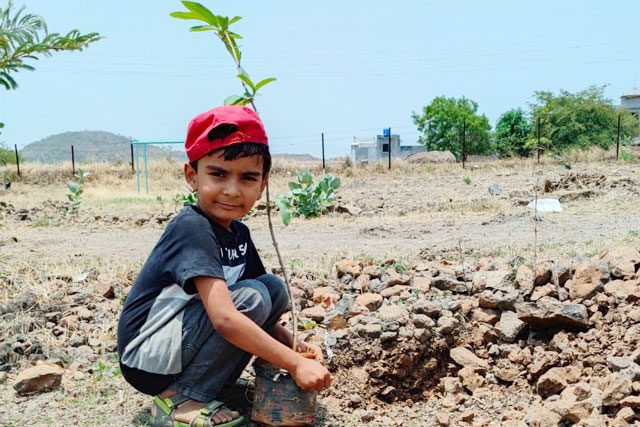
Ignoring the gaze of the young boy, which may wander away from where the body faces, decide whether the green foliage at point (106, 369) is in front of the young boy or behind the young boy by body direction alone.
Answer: behind

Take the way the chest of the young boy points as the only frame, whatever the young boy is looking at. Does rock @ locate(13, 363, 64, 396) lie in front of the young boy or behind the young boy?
behind

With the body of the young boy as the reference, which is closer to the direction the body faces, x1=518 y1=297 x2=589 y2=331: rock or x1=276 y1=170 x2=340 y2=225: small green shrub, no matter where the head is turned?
the rock

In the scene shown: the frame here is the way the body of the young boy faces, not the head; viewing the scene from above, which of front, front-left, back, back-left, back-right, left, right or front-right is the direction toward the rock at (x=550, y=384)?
front-left

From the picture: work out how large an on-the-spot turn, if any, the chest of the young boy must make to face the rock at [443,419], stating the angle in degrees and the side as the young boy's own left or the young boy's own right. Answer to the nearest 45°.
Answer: approximately 45° to the young boy's own left

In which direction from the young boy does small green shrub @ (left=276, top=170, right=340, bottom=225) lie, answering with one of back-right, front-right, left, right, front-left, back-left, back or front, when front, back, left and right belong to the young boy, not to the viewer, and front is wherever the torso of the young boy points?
back-left

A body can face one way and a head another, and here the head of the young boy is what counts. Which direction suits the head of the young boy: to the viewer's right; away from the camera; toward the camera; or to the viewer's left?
toward the camera

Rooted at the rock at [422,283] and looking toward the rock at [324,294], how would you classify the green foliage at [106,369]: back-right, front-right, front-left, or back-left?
front-left

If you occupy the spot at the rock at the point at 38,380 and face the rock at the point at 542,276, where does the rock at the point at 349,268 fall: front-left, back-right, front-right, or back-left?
front-left

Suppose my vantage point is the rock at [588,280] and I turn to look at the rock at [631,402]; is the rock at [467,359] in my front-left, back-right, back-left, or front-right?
front-right

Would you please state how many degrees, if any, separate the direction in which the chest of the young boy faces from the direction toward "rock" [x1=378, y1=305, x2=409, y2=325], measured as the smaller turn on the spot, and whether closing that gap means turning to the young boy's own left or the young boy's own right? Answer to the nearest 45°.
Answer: approximately 90° to the young boy's own left

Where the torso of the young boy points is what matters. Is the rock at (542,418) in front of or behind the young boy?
in front

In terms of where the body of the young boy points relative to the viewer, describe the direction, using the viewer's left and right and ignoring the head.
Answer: facing the viewer and to the right of the viewer

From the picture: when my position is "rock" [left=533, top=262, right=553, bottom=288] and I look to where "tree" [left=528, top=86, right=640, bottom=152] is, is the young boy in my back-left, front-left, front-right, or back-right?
back-left

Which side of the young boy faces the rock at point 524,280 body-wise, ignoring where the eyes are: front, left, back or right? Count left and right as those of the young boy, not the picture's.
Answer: left
